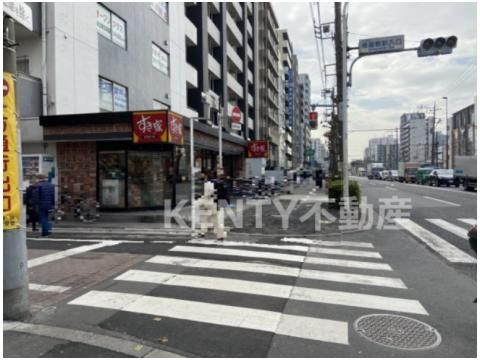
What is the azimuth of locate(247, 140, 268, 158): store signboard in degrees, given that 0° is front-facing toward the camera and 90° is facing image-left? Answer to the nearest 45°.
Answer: approximately 0°

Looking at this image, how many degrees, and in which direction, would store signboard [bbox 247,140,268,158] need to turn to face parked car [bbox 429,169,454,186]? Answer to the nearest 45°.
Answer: approximately 135° to its left

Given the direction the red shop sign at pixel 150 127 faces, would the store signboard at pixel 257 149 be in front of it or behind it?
behind

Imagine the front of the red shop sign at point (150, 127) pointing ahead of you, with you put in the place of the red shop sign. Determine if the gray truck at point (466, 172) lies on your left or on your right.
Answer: on your left

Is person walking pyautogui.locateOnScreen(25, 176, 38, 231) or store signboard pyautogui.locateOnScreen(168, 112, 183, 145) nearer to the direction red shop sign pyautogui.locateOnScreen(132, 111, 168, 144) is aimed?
the person walking

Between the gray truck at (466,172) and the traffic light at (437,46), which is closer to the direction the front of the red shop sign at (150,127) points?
the traffic light

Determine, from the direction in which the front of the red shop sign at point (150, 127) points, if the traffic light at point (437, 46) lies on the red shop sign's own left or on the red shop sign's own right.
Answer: on the red shop sign's own left

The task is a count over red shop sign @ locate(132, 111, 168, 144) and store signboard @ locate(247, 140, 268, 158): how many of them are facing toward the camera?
2
